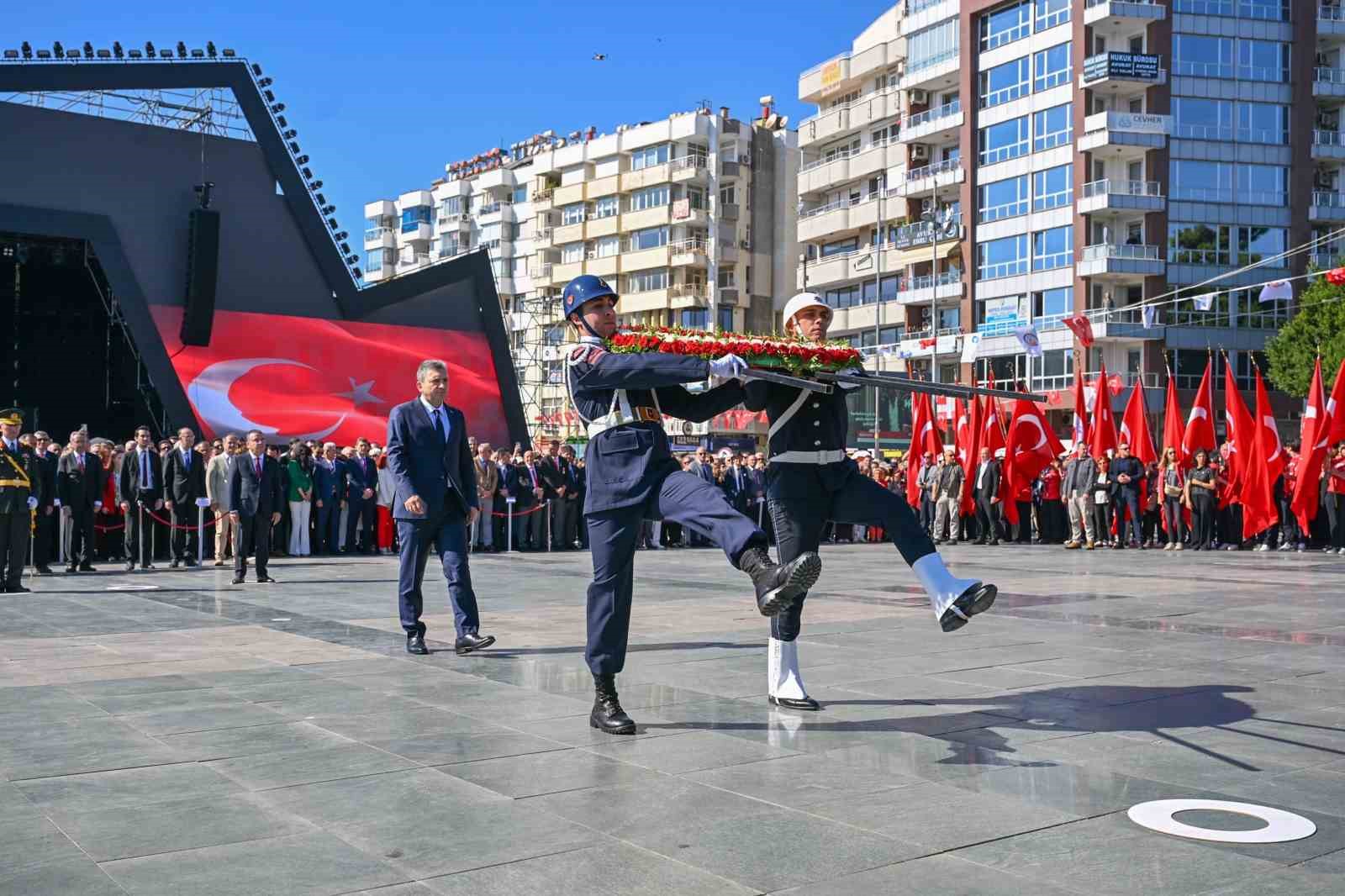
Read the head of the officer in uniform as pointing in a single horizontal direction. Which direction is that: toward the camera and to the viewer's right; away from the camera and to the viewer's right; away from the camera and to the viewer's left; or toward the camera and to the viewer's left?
toward the camera and to the viewer's right

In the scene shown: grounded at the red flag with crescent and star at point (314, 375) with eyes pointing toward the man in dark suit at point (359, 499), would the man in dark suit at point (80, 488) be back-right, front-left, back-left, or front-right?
front-right

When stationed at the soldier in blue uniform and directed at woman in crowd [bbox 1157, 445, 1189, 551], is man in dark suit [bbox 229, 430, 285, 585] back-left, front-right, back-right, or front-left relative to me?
front-left

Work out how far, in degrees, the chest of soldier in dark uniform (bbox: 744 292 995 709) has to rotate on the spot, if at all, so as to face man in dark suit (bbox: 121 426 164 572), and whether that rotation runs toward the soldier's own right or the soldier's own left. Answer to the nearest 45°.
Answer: approximately 180°

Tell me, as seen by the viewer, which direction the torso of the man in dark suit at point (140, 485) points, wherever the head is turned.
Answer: toward the camera

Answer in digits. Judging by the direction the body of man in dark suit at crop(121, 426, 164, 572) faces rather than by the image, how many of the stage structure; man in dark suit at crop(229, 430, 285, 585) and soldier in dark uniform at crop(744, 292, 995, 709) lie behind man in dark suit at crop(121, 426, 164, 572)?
1

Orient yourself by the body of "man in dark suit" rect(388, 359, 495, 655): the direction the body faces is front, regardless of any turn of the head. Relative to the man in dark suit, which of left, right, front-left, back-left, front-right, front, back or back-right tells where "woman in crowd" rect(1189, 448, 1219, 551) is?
left

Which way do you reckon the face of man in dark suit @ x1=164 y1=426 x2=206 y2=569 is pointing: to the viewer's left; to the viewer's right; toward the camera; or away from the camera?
toward the camera

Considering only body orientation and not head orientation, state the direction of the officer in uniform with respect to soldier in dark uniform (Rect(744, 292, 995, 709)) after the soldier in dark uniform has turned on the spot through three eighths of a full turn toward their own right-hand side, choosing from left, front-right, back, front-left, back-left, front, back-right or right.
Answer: front-right

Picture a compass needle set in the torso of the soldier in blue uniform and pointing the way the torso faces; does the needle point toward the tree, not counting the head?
no

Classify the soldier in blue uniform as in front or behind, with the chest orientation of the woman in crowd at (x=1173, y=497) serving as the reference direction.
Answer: in front

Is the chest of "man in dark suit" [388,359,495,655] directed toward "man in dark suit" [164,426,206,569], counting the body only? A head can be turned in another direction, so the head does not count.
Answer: no

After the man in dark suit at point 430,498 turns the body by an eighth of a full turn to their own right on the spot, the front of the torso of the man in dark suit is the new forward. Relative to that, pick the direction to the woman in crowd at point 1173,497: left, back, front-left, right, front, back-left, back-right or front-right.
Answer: back-left

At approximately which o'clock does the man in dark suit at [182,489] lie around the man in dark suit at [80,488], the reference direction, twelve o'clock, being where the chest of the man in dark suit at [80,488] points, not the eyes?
the man in dark suit at [182,489] is roughly at 9 o'clock from the man in dark suit at [80,488].

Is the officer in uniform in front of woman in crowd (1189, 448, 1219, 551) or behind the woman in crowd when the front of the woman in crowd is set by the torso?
in front

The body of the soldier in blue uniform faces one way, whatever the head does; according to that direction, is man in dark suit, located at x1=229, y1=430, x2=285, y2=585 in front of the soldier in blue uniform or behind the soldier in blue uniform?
behind

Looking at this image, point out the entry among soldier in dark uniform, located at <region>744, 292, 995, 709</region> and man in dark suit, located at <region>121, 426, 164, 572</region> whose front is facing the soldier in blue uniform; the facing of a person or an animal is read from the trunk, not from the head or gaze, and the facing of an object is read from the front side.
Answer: the man in dark suit

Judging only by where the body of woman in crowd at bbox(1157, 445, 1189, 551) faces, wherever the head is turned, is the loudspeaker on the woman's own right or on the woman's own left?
on the woman's own right

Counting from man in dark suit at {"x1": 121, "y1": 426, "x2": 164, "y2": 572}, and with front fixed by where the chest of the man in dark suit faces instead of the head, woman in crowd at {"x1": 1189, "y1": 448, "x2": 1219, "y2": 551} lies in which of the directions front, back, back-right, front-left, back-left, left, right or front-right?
left

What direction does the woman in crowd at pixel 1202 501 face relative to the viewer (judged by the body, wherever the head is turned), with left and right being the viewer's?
facing the viewer

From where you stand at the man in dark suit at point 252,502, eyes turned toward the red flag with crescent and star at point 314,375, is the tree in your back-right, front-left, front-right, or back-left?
front-right
